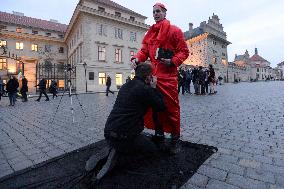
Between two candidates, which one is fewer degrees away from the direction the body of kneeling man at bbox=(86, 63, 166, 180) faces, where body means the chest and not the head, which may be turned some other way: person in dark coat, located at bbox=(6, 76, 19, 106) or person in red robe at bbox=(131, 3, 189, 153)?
the person in red robe

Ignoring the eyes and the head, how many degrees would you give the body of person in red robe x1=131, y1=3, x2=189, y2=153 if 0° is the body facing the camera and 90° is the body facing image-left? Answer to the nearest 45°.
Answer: approximately 45°

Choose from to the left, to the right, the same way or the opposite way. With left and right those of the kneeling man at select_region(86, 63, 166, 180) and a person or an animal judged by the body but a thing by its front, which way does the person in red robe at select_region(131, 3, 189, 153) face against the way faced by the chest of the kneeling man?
the opposite way

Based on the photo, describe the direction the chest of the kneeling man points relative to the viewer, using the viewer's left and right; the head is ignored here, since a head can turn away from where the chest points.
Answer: facing away from the viewer and to the right of the viewer

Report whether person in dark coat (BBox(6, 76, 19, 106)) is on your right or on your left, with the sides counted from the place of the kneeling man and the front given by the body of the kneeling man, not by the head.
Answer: on your left
